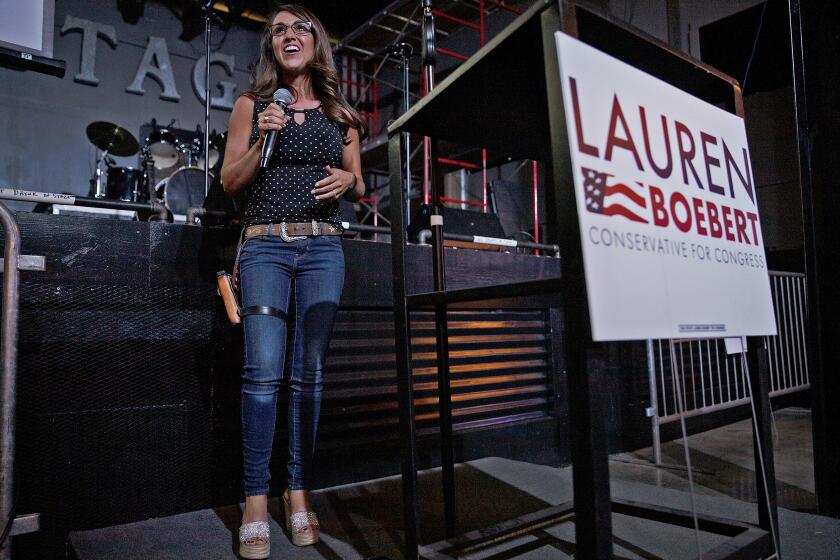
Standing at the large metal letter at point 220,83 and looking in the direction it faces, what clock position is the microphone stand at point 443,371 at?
The microphone stand is roughly at 12 o'clock from the large metal letter.

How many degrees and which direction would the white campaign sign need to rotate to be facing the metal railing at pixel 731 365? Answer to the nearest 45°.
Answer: approximately 135° to its left

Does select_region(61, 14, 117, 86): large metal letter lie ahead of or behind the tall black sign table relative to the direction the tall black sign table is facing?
behind

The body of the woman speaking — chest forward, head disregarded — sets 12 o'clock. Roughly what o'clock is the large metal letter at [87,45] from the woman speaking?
The large metal letter is roughly at 5 o'clock from the woman speaking.

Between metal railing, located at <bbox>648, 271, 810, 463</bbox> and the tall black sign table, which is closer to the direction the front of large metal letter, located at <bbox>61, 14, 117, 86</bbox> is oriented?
the tall black sign table

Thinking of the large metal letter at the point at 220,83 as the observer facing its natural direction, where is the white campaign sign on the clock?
The white campaign sign is roughly at 12 o'clock from the large metal letter.

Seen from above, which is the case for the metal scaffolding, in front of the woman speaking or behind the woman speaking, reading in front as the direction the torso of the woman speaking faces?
behind
